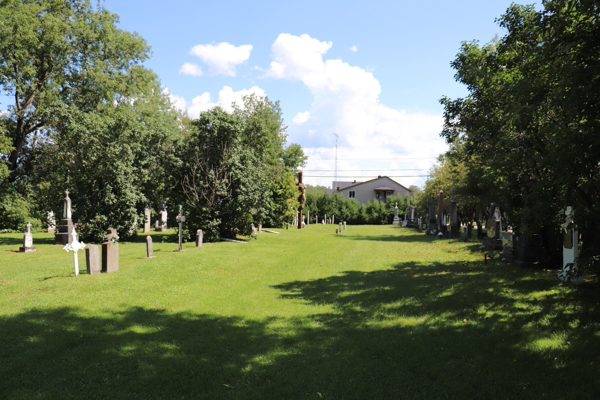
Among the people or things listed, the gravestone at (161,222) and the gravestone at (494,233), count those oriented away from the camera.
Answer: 0

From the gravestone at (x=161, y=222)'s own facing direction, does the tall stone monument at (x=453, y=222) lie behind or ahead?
ahead

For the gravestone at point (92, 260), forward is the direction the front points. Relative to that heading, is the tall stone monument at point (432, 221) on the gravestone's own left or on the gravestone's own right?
on the gravestone's own left

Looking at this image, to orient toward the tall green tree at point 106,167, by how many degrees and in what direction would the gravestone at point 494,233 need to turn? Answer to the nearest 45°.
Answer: approximately 45° to its right

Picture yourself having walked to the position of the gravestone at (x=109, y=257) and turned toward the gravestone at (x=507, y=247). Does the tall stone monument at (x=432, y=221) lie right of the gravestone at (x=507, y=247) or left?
left
